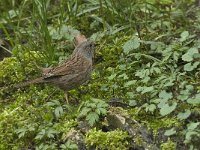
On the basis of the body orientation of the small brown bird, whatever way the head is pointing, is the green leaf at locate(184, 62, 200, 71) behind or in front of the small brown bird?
in front

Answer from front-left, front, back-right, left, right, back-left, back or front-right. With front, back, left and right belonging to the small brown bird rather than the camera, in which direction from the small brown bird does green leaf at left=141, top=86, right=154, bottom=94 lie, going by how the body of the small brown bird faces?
front-right

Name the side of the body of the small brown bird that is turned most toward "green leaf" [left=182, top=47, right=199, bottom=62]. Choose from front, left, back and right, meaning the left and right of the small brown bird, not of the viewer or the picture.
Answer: front

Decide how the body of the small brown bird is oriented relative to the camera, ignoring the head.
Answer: to the viewer's right

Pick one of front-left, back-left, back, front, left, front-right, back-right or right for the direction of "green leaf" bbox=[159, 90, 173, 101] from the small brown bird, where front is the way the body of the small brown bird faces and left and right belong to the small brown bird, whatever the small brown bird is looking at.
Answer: front-right

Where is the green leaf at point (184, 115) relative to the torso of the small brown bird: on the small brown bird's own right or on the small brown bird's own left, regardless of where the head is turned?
on the small brown bird's own right

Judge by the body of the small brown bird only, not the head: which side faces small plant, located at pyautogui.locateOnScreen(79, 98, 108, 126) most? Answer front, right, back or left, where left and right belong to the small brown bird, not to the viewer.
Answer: right
